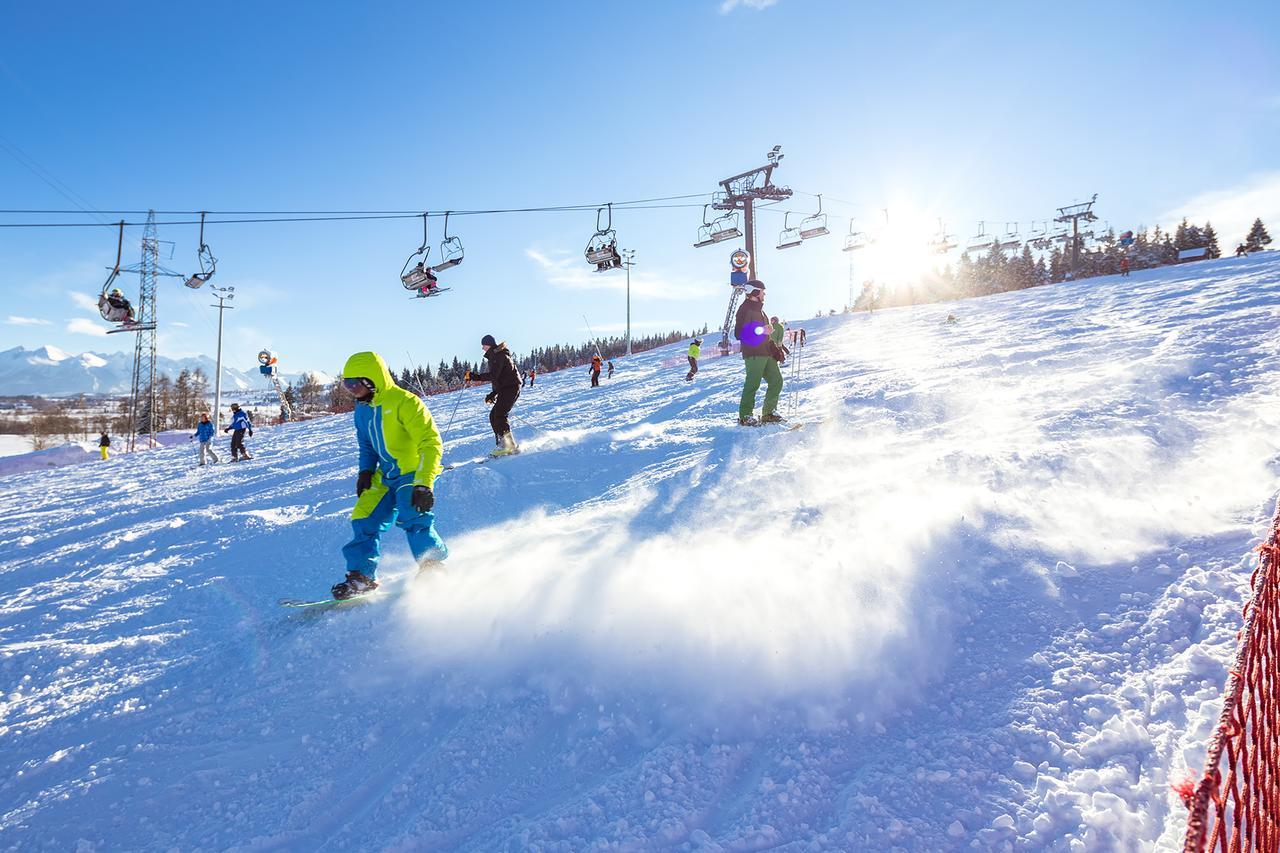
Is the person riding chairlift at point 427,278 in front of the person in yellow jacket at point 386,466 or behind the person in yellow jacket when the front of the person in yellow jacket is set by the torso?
behind

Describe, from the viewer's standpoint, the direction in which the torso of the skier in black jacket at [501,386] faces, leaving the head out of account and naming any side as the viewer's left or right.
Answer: facing to the left of the viewer

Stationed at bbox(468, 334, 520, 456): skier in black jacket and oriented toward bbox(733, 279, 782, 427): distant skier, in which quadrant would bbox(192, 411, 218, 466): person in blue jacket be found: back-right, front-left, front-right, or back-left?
back-left

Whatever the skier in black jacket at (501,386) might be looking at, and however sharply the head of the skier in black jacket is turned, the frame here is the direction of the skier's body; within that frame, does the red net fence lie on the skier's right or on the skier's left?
on the skier's left
